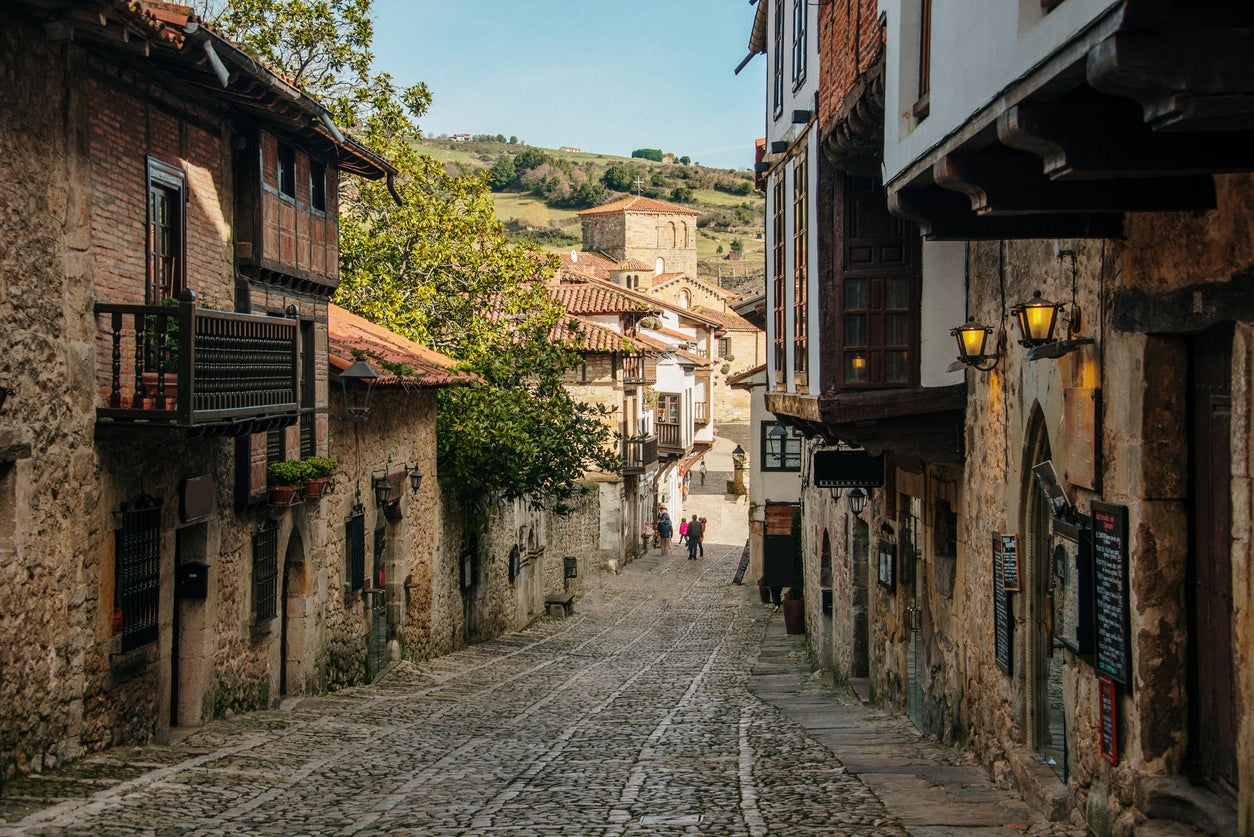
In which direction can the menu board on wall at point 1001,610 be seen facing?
to the viewer's left

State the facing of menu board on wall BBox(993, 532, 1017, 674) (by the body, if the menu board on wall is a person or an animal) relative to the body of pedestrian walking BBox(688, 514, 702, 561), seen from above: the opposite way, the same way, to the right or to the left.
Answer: to the left

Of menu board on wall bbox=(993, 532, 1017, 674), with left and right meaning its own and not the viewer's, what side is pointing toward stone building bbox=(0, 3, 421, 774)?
front

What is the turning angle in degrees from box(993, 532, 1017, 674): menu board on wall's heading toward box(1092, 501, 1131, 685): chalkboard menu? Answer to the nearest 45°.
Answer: approximately 90° to its left

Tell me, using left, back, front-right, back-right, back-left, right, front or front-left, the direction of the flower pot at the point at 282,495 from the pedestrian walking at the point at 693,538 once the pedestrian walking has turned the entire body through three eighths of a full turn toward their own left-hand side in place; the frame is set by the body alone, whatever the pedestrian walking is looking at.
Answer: front-left

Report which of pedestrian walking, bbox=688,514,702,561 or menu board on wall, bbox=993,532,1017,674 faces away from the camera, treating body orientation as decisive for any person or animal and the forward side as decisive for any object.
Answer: the pedestrian walking

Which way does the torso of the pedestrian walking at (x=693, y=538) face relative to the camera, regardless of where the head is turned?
away from the camera

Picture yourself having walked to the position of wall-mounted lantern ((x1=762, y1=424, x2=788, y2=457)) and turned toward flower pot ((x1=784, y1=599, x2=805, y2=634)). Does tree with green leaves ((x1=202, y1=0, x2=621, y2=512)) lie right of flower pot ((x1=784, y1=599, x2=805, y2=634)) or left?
right

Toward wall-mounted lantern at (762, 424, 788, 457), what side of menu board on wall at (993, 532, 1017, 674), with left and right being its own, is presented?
right

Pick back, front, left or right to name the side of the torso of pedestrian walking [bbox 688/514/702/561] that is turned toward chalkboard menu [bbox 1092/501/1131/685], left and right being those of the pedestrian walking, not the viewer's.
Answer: back

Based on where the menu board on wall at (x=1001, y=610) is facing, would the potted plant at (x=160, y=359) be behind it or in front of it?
in front

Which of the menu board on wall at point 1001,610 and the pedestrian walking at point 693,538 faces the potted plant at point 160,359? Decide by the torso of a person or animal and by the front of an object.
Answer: the menu board on wall

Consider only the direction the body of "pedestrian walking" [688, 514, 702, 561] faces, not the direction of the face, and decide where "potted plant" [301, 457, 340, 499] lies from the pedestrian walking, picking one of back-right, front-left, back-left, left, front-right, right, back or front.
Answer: back
